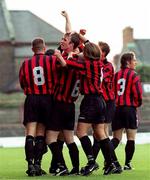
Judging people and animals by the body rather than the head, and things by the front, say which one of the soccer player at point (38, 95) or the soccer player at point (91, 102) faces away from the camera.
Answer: the soccer player at point (38, 95)

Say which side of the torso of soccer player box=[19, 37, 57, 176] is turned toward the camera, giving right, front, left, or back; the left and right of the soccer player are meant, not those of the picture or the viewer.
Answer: back

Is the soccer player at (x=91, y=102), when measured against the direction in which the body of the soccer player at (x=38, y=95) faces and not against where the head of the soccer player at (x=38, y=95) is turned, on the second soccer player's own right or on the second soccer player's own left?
on the second soccer player's own right

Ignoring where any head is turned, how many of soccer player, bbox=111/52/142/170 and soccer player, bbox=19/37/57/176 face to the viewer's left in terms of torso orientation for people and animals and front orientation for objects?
0

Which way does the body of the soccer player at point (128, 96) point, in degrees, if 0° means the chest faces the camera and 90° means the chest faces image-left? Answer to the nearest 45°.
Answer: approximately 225°

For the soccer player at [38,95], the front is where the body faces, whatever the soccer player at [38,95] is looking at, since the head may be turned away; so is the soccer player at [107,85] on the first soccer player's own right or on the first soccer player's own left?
on the first soccer player's own right

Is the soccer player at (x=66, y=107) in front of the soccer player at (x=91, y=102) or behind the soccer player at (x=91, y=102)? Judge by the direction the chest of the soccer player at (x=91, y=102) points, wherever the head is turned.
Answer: in front
